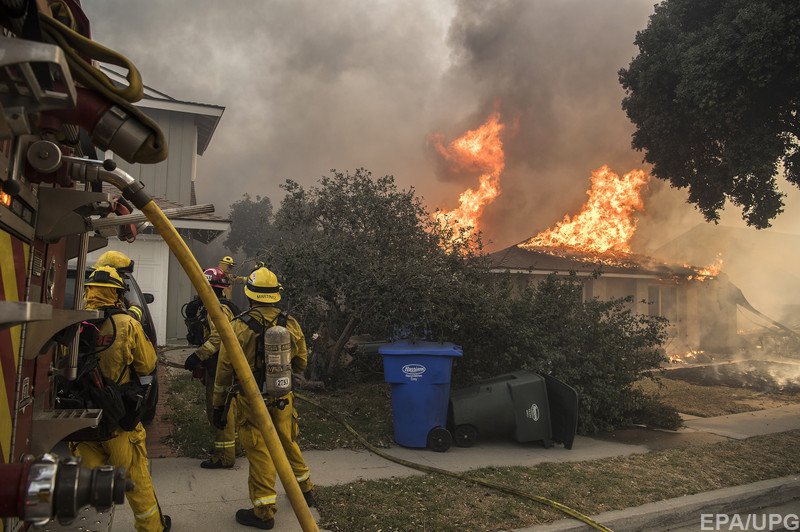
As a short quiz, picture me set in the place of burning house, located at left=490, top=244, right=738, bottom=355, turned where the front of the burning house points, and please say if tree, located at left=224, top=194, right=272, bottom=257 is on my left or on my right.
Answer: on my right

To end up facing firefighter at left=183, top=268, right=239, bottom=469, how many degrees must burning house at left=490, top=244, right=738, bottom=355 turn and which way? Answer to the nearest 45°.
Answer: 0° — it already faces them

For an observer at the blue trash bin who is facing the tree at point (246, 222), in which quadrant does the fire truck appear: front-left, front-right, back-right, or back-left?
back-left

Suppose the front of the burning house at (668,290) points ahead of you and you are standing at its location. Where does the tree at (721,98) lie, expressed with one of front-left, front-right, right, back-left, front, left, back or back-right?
front

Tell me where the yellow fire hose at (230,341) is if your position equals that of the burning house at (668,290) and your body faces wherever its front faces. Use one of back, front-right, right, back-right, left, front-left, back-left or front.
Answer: front

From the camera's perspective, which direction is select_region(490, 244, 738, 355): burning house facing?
toward the camera

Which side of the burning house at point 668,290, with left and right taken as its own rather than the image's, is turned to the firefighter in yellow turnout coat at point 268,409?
front

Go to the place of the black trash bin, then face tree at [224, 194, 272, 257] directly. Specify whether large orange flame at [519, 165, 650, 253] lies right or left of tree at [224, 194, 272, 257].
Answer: right

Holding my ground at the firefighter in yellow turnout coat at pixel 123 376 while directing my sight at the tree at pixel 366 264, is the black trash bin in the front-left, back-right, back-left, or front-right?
front-right

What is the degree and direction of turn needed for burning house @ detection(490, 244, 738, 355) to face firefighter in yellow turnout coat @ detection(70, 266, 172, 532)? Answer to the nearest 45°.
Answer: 0° — it already faces them

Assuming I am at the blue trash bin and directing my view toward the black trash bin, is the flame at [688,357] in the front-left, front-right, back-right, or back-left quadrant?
front-left

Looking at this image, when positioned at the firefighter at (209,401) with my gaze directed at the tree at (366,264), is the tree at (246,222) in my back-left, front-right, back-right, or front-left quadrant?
front-left

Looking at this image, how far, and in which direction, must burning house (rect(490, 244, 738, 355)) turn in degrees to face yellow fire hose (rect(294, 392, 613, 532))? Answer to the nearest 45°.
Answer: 0° — it already faces it

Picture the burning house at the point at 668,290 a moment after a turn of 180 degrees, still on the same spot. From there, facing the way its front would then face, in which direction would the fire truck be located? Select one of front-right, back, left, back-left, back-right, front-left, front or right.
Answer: back

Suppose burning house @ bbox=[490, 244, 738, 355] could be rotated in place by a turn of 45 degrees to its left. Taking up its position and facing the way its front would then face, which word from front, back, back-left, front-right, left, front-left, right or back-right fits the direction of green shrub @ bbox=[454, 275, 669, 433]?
front-right

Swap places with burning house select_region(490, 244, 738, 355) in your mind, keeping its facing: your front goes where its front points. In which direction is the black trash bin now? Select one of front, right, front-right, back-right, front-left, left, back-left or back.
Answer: front
